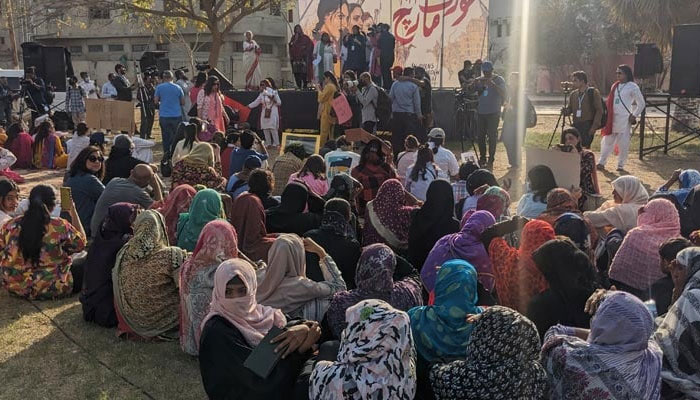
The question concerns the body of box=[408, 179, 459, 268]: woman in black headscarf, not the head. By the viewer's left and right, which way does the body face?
facing away from the viewer

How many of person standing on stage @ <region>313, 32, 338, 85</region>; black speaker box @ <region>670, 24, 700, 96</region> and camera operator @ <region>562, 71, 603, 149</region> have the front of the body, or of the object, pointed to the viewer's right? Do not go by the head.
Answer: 0

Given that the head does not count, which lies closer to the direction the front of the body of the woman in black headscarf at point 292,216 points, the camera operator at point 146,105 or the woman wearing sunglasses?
the camera operator

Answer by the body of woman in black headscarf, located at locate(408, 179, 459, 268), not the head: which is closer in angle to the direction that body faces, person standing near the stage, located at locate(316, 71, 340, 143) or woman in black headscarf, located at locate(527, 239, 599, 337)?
the person standing near the stage

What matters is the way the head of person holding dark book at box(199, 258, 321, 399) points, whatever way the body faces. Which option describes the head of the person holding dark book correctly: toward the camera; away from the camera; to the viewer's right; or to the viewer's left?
toward the camera

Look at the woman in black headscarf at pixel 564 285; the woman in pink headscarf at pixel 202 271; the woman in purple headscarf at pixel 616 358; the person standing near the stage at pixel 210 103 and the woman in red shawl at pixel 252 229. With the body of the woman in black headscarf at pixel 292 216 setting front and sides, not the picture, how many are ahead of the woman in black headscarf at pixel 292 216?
1

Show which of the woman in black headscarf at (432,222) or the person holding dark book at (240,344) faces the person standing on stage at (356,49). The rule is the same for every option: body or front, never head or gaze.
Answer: the woman in black headscarf

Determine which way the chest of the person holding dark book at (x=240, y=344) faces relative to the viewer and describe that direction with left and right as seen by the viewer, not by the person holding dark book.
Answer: facing the viewer and to the right of the viewer

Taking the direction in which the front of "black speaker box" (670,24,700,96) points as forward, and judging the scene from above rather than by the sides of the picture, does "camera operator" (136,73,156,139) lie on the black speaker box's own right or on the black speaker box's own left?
on the black speaker box's own right

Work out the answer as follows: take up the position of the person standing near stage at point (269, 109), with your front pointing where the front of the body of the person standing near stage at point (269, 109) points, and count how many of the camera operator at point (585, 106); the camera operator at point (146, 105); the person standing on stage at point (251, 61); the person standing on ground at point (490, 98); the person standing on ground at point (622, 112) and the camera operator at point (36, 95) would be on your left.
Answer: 3

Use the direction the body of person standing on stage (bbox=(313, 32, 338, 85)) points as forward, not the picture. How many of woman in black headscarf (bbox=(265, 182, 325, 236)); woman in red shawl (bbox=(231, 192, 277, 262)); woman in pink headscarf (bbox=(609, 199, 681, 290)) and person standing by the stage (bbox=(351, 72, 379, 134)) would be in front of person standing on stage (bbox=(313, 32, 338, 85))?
4

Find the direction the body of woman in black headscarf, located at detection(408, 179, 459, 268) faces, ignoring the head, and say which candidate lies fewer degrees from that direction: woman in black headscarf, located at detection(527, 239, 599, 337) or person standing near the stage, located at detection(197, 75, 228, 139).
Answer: the person standing near the stage

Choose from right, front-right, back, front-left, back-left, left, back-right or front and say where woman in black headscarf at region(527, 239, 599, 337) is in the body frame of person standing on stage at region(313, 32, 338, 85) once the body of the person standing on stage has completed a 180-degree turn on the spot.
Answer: back

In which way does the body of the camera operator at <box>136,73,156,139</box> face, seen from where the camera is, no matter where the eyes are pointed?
to the viewer's right

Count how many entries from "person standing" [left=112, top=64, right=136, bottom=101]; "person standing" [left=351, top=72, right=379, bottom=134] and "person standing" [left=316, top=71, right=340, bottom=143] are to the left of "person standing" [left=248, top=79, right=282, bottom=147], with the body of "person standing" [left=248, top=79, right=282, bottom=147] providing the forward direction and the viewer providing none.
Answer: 2
